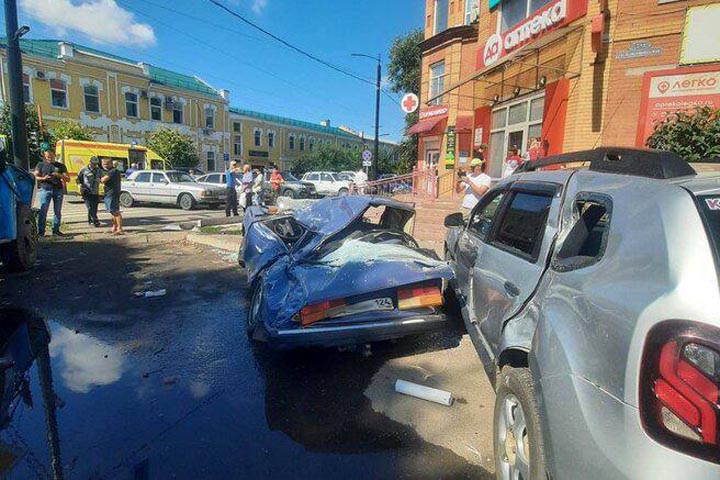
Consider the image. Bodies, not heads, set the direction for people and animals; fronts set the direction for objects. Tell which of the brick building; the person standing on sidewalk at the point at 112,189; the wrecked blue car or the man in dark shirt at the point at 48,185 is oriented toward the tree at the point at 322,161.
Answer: the wrecked blue car

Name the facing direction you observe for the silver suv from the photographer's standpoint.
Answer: facing away from the viewer and to the left of the viewer

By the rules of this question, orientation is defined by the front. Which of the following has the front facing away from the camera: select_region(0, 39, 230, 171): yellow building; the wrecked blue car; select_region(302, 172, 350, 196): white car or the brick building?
the wrecked blue car

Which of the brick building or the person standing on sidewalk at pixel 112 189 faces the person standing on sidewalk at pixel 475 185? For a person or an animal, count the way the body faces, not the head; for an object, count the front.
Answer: the brick building

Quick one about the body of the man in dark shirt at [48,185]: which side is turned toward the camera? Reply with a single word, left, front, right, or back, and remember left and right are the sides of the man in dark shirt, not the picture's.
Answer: front

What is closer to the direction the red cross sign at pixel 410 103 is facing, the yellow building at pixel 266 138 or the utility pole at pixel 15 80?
the utility pole

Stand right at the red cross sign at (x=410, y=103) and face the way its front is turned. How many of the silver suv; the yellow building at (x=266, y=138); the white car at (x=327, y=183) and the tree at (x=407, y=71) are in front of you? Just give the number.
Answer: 1

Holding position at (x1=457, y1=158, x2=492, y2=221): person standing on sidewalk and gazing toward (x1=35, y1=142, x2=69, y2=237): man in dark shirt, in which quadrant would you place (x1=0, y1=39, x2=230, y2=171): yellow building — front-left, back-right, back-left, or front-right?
front-right

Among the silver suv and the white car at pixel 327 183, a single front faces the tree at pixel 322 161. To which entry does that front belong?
the silver suv

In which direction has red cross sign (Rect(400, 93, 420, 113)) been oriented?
toward the camera

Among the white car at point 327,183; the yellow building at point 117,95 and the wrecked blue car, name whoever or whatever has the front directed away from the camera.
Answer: the wrecked blue car

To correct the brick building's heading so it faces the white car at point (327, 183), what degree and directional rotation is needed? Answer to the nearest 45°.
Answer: approximately 90° to its right

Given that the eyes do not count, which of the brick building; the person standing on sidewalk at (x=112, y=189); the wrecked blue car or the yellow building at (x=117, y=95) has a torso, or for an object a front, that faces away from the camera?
the wrecked blue car
